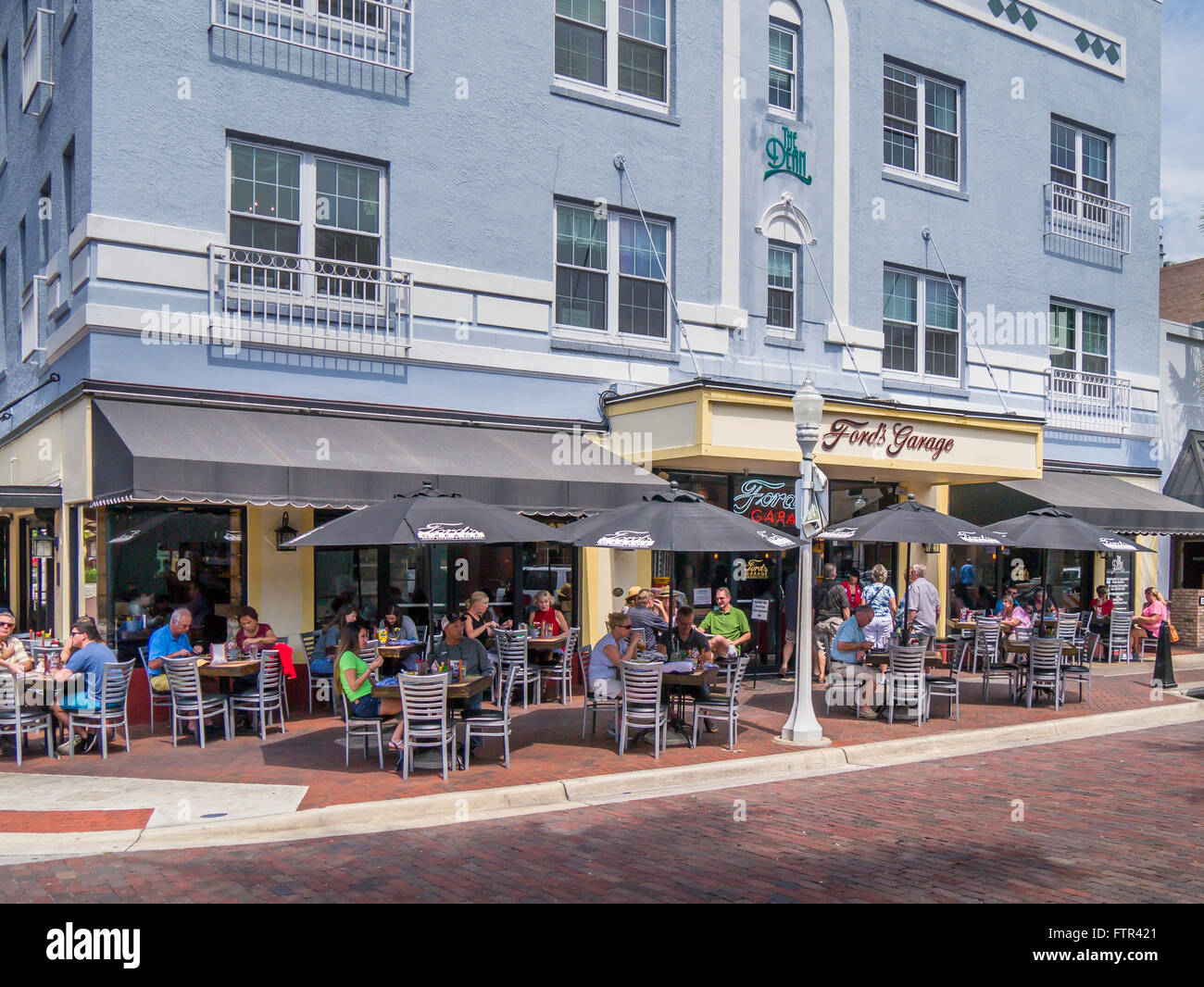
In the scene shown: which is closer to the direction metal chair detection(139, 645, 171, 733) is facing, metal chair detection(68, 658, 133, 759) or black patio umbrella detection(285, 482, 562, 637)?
the black patio umbrella

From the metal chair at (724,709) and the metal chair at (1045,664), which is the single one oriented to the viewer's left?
the metal chair at (724,709)

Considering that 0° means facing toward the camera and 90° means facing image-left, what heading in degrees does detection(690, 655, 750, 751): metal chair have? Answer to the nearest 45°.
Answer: approximately 90°

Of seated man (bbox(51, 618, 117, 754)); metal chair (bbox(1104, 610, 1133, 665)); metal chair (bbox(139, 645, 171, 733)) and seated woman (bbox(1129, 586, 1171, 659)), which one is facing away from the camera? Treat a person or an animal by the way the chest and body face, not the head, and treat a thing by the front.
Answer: metal chair (bbox(1104, 610, 1133, 665))

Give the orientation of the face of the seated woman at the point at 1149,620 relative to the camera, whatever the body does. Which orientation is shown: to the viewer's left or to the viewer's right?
to the viewer's left

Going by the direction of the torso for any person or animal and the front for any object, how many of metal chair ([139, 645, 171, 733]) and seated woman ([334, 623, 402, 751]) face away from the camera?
0

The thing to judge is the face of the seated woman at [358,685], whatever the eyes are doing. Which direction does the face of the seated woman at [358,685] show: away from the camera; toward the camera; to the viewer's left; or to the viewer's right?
to the viewer's right

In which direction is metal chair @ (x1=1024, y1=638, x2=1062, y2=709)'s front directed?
away from the camera

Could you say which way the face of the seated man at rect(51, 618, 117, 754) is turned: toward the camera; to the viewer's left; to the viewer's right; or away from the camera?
to the viewer's left

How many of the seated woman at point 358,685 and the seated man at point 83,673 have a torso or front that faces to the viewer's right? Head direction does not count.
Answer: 1
